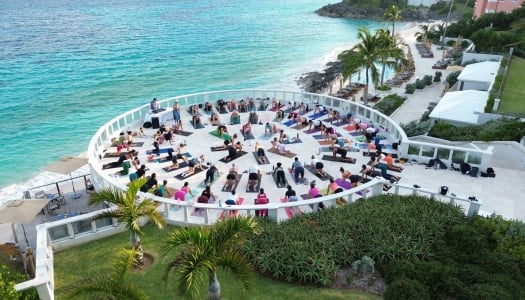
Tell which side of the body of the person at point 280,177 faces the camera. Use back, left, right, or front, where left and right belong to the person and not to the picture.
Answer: back

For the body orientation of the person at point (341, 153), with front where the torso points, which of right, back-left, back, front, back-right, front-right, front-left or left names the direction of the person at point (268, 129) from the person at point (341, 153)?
front-right

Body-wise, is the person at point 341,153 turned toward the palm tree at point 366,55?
no

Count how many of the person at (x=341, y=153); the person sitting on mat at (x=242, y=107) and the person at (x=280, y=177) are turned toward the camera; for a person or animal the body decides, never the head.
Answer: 1

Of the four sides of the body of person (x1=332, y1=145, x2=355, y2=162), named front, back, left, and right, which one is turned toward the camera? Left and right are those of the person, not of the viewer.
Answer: left

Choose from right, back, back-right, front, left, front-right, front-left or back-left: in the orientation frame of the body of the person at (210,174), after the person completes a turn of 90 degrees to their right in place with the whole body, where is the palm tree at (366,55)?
left

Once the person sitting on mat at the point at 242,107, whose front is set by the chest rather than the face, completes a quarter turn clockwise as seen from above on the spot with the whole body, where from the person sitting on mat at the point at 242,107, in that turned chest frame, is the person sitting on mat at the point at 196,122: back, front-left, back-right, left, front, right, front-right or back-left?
front-left

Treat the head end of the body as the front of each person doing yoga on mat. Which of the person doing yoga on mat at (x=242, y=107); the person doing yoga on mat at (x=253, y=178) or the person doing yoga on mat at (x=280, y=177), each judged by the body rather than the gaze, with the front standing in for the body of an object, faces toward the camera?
the person doing yoga on mat at (x=242, y=107)

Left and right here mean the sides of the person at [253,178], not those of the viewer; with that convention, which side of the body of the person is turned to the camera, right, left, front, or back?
back

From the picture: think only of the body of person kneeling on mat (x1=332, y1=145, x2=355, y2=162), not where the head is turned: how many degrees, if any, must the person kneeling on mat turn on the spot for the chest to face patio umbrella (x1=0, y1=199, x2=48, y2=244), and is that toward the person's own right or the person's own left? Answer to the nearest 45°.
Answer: approximately 45° to the person's own left

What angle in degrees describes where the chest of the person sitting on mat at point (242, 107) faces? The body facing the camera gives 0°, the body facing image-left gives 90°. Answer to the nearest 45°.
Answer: approximately 0°

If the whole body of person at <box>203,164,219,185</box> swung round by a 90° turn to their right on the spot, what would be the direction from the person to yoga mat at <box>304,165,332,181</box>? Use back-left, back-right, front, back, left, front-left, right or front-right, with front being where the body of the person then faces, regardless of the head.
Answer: front-left
